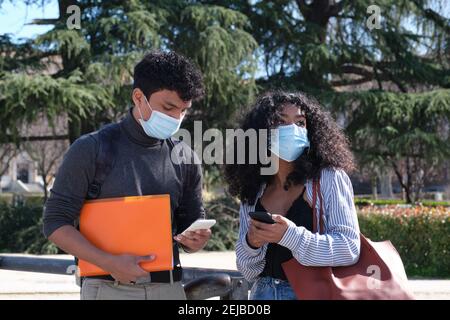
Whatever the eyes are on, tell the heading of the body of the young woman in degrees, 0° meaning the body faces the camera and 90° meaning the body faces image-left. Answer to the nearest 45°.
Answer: approximately 45°

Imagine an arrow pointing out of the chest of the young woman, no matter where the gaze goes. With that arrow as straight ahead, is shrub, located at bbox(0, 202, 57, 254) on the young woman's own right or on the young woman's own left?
on the young woman's own right

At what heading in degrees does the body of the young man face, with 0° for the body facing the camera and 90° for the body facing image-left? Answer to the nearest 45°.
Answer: approximately 315°

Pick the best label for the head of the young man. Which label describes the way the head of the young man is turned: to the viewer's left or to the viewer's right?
to the viewer's right

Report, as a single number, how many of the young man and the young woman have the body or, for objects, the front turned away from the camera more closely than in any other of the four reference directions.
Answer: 0

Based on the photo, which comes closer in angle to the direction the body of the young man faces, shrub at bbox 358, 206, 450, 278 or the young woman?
the young woman

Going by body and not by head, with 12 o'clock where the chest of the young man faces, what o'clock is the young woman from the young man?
The young woman is roughly at 11 o'clock from the young man.

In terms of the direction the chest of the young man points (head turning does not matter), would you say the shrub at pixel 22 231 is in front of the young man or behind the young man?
behind

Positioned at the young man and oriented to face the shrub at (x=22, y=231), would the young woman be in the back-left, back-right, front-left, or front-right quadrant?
back-right
